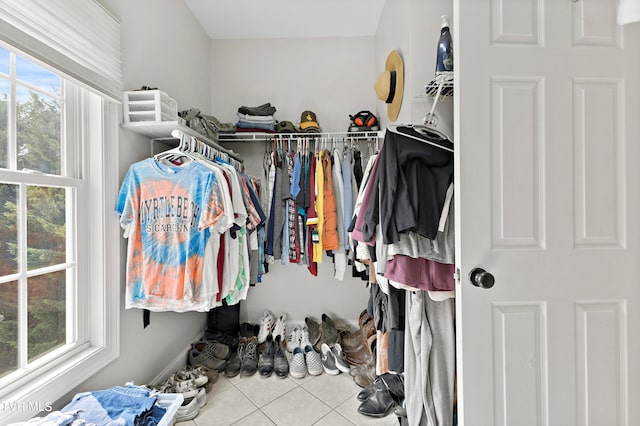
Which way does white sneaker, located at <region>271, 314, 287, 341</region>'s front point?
toward the camera

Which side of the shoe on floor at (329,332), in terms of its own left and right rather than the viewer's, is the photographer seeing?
front

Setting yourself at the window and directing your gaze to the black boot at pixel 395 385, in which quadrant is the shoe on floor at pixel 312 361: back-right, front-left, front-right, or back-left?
front-left

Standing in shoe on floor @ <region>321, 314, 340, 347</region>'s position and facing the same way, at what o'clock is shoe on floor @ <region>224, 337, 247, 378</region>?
shoe on floor @ <region>224, 337, 247, 378</region> is roughly at 2 o'clock from shoe on floor @ <region>321, 314, 340, 347</region>.

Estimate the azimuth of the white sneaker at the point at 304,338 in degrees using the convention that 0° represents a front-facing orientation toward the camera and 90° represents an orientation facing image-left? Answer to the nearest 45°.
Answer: approximately 0°

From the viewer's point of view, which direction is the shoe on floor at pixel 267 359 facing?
toward the camera

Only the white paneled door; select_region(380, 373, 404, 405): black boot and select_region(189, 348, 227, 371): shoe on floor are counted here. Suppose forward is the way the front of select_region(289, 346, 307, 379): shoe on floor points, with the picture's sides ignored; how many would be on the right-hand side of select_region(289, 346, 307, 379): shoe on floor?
1

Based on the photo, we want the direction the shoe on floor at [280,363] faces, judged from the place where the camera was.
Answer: facing the viewer
